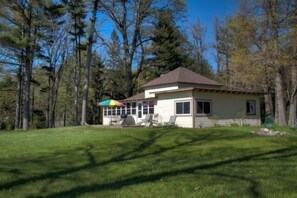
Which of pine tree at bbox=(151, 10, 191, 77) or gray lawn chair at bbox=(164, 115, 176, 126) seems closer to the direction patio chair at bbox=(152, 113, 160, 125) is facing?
the gray lawn chair

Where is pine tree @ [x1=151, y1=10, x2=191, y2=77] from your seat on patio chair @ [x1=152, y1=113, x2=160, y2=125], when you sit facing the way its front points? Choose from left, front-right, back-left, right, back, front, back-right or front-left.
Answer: back-right

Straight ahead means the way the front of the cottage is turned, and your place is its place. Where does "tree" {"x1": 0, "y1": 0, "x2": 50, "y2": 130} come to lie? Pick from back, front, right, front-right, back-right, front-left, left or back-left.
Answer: front-right

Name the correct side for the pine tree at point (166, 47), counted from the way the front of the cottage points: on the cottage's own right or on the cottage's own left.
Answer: on the cottage's own right

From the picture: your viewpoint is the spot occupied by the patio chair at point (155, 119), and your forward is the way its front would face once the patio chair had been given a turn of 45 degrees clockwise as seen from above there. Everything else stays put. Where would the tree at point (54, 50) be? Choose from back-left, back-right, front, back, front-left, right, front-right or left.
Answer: front-right

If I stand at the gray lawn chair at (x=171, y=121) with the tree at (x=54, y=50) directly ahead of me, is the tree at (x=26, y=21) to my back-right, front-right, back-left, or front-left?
front-left

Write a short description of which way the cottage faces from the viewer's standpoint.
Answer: facing the viewer and to the left of the viewer

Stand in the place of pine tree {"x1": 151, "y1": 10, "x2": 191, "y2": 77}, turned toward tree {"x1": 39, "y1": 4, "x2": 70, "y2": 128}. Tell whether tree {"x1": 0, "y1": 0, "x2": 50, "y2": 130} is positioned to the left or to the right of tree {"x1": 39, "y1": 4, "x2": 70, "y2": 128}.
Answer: left

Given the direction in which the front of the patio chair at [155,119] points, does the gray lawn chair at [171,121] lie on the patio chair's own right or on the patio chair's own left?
on the patio chair's own left

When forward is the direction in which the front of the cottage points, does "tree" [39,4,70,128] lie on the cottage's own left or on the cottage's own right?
on the cottage's own right

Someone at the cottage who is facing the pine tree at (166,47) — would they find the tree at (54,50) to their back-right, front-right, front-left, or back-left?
front-left
